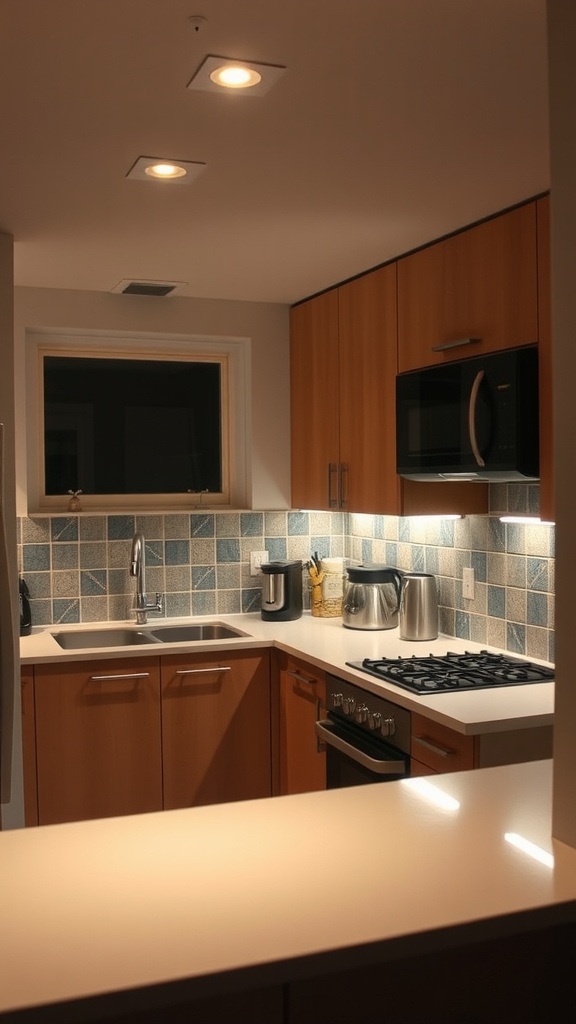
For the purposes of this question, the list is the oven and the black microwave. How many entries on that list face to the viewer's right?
0

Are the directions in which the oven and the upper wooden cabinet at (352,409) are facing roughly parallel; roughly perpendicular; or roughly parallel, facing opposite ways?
roughly parallel

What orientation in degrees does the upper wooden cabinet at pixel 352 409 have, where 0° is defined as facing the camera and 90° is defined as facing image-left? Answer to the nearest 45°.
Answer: approximately 45°

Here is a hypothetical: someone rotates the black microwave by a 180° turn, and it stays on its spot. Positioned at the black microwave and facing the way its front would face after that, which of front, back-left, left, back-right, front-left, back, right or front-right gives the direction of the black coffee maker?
left

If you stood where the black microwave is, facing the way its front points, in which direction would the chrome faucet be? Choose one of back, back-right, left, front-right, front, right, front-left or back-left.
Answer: right

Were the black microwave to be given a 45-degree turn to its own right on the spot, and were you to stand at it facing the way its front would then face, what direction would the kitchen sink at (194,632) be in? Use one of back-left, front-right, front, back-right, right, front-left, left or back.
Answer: front-right

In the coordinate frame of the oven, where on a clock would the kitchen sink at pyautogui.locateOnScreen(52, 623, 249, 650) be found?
The kitchen sink is roughly at 3 o'clock from the oven.

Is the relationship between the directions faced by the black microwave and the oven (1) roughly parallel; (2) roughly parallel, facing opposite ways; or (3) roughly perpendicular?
roughly parallel

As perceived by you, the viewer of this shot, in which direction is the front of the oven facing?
facing the viewer and to the left of the viewer

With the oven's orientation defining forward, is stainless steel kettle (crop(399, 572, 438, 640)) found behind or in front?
behind

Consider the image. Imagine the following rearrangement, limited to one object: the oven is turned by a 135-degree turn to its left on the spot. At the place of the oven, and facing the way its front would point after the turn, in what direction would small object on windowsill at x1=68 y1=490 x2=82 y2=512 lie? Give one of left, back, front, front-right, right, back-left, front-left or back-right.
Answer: back-left
